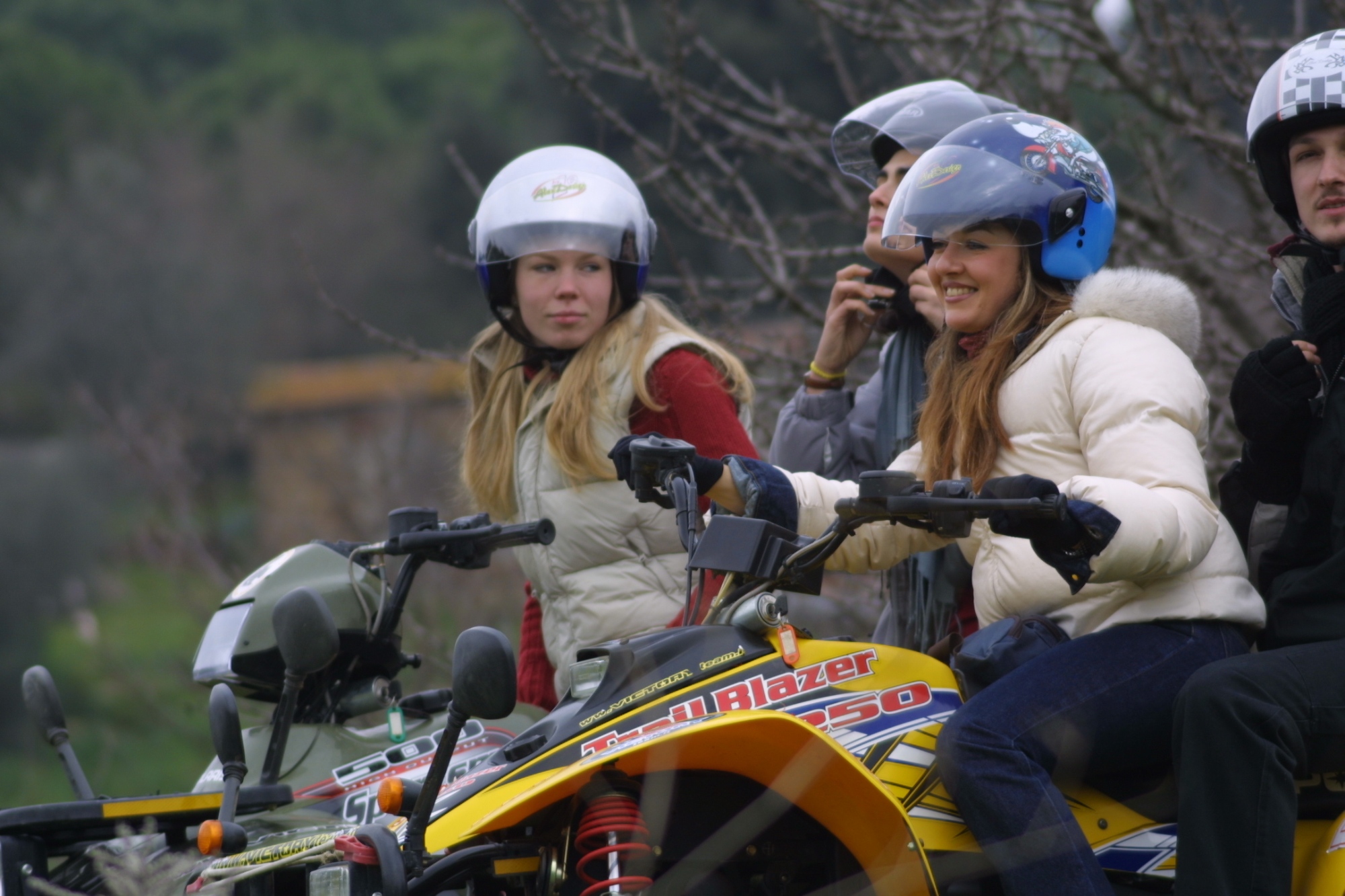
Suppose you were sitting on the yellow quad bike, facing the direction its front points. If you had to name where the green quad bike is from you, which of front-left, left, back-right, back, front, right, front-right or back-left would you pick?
right

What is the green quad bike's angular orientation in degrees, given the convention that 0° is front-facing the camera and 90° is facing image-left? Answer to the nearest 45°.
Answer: approximately 45°

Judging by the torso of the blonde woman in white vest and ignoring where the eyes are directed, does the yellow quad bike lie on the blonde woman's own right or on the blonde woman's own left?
on the blonde woman's own left

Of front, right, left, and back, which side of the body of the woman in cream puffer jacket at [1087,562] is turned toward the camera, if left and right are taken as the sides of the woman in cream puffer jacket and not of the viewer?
left

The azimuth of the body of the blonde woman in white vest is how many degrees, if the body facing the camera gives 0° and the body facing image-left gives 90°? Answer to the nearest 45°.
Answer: approximately 45°

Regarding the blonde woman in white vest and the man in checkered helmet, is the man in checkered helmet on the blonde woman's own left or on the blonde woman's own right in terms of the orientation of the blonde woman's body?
on the blonde woman's own left

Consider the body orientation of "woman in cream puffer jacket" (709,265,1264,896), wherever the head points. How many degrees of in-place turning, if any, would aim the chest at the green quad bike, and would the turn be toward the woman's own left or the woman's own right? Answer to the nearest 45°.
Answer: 0° — they already face it

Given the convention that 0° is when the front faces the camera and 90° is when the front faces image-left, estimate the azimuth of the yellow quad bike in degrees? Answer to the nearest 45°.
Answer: approximately 45°
